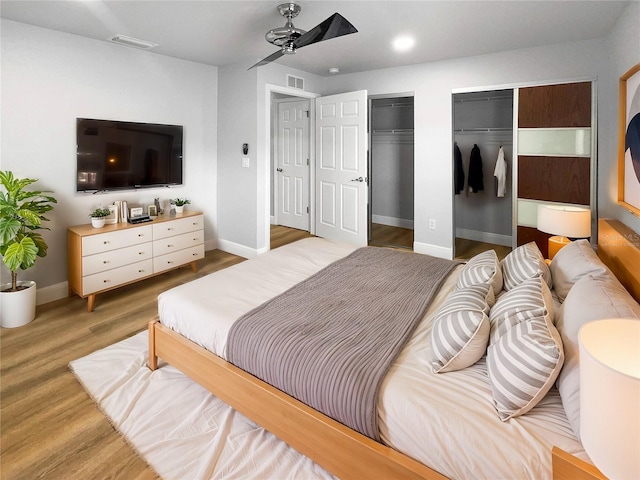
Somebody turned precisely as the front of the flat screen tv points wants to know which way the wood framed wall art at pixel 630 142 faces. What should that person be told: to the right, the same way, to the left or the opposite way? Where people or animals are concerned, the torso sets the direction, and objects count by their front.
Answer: the opposite way

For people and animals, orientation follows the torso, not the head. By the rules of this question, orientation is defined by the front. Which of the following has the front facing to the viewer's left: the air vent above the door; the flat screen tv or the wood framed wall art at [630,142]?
the wood framed wall art

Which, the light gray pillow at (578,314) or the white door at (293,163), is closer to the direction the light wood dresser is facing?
the light gray pillow

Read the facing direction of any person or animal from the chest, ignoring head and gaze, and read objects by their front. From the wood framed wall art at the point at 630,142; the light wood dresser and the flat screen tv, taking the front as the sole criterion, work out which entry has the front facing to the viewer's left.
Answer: the wood framed wall art

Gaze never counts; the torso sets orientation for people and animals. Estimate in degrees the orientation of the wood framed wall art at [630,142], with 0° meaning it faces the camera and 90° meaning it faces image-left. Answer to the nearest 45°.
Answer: approximately 90°
